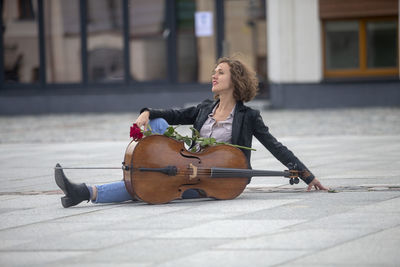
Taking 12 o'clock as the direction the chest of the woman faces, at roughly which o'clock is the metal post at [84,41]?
The metal post is roughly at 4 o'clock from the woman.

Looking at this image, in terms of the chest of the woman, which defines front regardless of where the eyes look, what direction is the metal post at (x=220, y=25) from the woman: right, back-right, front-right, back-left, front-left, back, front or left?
back-right

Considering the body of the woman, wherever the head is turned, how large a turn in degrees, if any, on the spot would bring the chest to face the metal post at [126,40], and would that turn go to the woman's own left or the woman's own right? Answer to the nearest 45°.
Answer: approximately 135° to the woman's own right

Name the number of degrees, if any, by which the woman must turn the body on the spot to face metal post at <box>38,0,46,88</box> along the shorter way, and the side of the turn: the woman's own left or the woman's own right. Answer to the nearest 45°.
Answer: approximately 135° to the woman's own right

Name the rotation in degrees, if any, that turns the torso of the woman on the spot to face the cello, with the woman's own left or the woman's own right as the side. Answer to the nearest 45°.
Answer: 0° — they already face it

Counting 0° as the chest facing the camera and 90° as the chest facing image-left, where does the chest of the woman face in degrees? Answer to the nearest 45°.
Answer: approximately 45°
